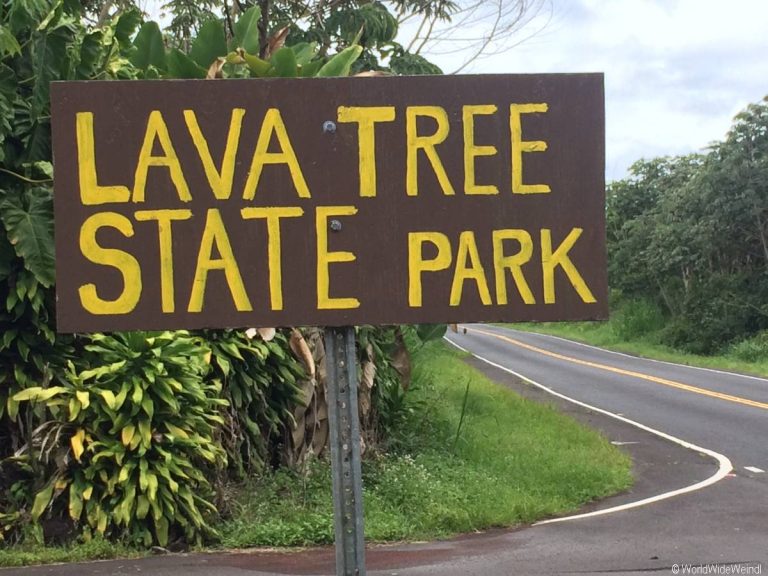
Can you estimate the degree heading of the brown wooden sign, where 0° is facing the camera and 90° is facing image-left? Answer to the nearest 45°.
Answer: approximately 0°

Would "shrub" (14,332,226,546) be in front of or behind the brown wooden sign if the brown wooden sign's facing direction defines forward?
behind
